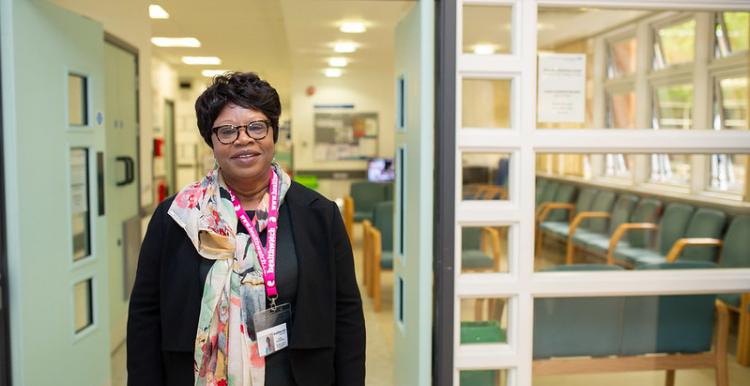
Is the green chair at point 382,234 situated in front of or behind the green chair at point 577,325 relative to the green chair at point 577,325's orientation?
in front

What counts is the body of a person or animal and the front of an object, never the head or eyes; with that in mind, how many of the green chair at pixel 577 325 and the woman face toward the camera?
1

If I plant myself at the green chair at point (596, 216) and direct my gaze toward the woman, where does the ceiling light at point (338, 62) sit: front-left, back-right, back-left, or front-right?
back-right

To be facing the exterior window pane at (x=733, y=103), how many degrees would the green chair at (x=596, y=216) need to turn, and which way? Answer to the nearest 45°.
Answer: approximately 135° to its left

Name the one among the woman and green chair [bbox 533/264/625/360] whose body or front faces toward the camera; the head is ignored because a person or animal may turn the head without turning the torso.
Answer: the woman

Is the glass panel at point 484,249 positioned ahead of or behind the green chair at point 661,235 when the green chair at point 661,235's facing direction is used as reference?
ahead

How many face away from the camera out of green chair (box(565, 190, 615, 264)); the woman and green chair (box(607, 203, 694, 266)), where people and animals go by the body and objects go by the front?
0

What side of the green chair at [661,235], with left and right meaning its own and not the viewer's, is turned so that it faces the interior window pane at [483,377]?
front

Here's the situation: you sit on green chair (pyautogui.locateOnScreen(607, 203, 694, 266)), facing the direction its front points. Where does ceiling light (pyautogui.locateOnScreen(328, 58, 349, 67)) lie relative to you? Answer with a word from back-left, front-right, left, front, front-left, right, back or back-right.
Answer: right

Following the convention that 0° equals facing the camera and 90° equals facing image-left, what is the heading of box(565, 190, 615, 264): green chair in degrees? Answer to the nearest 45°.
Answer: approximately 45°

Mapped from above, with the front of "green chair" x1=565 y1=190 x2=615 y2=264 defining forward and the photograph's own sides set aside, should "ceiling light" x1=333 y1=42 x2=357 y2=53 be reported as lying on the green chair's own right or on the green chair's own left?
on the green chair's own right

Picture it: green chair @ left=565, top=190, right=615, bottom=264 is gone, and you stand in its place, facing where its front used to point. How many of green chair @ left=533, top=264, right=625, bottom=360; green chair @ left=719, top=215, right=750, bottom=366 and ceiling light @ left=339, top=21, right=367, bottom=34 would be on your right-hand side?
1

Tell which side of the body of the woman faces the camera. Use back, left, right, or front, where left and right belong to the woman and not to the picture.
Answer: front

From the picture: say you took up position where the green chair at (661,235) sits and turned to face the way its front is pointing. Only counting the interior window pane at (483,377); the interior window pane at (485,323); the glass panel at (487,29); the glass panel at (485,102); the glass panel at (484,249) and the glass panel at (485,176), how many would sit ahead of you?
6

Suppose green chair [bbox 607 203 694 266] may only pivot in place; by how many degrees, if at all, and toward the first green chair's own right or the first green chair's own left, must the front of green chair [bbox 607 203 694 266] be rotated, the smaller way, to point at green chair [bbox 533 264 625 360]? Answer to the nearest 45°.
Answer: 0° — it already faces it

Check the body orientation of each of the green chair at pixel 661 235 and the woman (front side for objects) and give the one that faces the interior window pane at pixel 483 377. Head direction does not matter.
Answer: the green chair

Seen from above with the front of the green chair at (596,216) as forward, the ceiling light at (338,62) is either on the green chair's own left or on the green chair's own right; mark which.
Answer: on the green chair's own right
